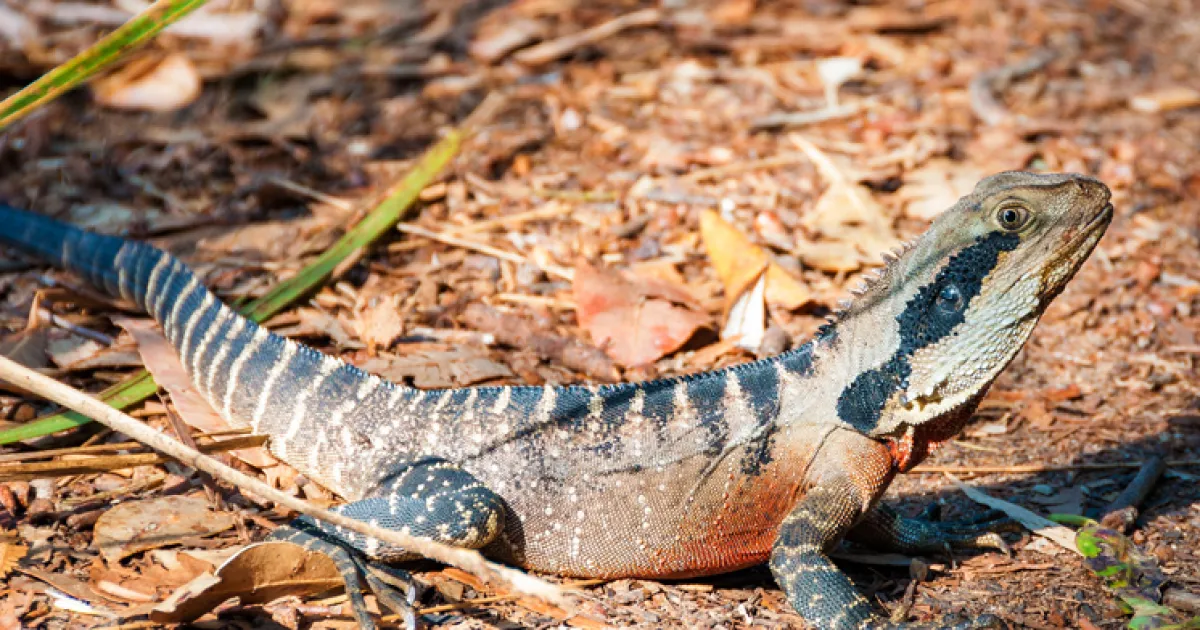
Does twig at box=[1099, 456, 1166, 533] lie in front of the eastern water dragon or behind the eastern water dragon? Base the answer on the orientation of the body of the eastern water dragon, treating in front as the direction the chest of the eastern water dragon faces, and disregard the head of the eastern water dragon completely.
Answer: in front

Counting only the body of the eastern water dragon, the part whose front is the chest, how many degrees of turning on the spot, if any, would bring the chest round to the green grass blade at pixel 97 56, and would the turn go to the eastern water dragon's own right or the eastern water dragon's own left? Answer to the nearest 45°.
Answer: approximately 180°

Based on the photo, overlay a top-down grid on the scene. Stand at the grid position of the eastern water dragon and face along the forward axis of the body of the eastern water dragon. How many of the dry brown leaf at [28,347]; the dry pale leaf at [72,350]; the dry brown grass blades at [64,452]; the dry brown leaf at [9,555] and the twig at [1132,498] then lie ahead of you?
1

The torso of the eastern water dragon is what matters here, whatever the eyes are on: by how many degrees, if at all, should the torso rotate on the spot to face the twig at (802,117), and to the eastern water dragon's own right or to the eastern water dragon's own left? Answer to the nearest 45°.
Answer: approximately 90° to the eastern water dragon's own left

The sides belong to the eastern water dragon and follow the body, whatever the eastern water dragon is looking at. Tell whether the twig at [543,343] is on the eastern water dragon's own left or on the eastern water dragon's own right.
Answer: on the eastern water dragon's own left

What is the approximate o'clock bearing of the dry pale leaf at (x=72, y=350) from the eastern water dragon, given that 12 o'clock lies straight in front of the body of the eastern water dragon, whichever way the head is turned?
The dry pale leaf is roughly at 7 o'clock from the eastern water dragon.

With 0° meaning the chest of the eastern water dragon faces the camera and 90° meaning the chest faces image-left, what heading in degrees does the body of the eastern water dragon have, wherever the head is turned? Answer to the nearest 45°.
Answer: approximately 270°

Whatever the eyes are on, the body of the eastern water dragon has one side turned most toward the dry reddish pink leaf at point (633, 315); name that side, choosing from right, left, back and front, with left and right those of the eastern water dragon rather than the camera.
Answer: left

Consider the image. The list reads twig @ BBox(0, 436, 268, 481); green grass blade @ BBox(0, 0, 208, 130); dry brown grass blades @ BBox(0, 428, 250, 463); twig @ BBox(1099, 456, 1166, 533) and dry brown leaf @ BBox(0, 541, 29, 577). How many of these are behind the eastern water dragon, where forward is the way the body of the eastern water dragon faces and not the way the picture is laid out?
4

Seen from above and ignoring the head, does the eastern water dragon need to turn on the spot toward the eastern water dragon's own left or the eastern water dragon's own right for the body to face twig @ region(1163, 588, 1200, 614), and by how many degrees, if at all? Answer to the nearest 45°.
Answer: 0° — it already faces it

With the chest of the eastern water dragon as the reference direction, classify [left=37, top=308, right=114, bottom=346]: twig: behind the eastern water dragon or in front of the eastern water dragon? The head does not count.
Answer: behind

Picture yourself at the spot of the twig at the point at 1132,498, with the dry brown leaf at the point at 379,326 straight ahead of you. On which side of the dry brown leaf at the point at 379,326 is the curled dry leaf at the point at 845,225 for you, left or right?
right

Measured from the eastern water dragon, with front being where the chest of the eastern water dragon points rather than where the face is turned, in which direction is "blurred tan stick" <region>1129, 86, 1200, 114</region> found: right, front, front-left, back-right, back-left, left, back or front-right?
front-left

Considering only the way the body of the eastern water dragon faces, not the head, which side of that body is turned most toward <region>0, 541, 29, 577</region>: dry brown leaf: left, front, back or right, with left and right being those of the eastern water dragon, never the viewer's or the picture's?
back

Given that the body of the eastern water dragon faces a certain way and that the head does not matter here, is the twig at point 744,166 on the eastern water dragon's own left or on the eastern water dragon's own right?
on the eastern water dragon's own left

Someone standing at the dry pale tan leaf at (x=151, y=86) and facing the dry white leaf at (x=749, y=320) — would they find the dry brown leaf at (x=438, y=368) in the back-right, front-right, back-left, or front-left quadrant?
front-right

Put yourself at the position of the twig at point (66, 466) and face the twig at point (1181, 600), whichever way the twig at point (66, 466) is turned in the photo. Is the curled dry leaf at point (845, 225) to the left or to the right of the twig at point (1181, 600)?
left
